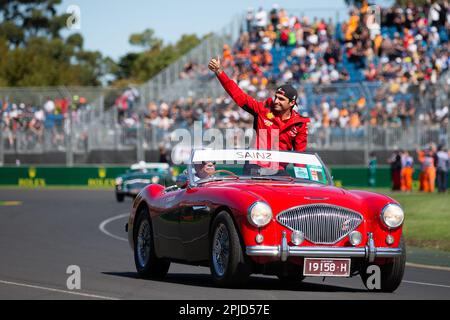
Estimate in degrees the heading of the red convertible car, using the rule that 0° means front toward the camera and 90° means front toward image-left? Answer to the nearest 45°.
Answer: approximately 315°

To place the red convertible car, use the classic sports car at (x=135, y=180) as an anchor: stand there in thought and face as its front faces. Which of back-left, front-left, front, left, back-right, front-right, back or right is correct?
front-left

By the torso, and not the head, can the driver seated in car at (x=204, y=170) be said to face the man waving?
no

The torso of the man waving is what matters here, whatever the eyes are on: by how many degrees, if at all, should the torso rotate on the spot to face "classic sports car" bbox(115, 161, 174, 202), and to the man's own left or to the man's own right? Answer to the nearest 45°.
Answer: approximately 135° to the man's own right

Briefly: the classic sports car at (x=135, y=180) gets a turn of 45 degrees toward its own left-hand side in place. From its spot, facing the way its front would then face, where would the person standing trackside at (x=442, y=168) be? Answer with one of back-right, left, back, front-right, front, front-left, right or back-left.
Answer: left

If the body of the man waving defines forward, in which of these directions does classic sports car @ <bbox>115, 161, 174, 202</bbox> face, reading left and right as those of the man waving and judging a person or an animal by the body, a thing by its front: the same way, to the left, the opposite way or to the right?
the same way

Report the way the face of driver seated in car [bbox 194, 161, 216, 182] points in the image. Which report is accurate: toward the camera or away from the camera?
toward the camera

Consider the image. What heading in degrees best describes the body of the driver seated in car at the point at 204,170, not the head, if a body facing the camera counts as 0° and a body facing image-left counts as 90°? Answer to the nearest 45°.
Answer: approximately 315°

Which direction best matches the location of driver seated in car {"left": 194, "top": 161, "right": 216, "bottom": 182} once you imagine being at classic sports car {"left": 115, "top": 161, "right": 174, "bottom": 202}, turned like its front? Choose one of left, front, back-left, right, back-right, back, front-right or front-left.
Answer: front-left
